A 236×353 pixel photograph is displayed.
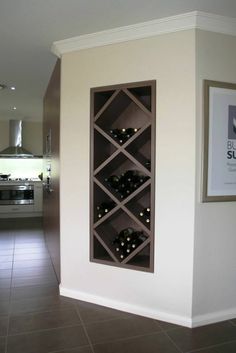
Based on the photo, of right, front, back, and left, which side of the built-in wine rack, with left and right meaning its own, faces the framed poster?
left

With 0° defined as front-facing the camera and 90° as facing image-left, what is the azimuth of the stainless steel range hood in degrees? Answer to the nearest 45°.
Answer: approximately 0°

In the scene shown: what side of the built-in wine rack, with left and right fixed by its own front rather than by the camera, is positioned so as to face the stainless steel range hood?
right
